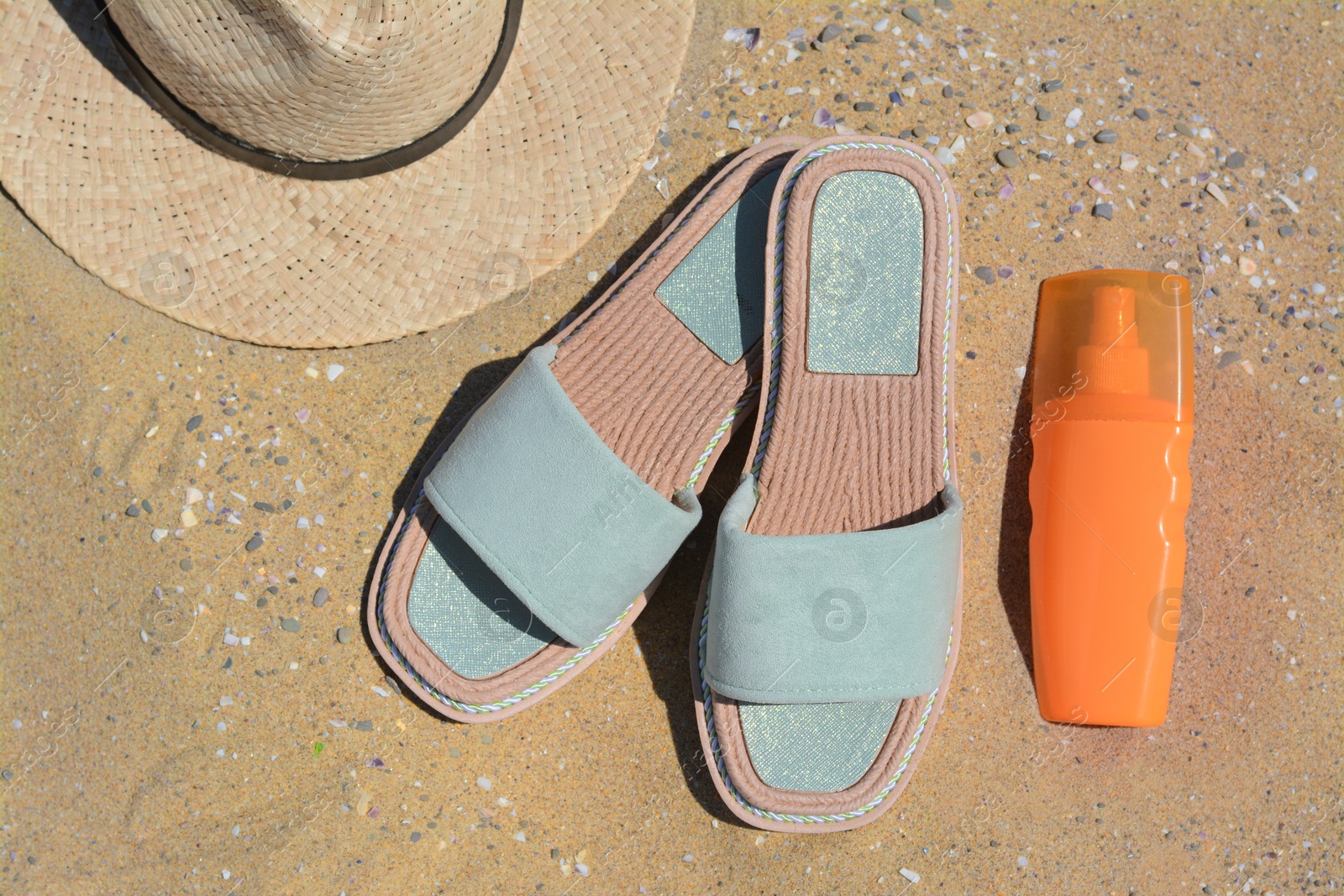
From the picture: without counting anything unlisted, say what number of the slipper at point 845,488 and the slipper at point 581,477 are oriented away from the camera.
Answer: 0

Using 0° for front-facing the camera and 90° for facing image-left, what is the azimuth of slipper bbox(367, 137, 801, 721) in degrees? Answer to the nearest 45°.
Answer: approximately 45°
